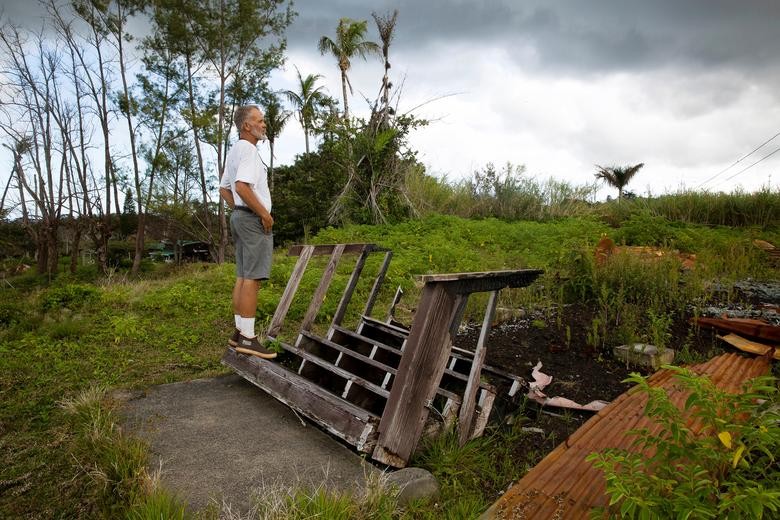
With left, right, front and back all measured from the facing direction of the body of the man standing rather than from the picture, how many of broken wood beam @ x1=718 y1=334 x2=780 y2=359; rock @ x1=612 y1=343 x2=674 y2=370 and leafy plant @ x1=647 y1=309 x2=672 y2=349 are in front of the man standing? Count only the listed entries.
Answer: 3

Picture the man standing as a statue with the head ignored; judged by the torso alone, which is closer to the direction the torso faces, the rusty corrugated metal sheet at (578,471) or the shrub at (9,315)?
the rusty corrugated metal sheet

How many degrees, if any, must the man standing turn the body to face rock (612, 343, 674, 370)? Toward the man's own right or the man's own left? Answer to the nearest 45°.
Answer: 0° — they already face it

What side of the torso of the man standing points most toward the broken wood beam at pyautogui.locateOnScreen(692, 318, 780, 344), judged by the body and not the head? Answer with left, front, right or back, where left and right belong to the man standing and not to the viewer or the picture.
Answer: front

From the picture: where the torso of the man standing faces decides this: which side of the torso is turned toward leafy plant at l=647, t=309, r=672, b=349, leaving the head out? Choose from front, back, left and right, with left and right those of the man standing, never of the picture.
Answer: front

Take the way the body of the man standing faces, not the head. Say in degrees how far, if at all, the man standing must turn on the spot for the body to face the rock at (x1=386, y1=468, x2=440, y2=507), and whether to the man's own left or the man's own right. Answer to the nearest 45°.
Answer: approximately 45° to the man's own right

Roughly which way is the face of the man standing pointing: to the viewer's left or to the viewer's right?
to the viewer's right

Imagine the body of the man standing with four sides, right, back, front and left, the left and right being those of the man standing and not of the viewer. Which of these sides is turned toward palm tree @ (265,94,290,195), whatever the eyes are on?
left

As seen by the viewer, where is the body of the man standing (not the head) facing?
to the viewer's right

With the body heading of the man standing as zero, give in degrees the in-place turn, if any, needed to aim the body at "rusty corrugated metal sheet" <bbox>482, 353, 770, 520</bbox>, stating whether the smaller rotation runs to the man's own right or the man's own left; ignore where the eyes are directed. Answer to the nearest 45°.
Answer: approximately 45° to the man's own right

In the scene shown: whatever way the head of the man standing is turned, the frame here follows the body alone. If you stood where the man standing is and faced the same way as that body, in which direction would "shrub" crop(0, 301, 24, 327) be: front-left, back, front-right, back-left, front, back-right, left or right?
back-left

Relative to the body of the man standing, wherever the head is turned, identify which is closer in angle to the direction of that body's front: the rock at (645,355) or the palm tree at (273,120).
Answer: the rock

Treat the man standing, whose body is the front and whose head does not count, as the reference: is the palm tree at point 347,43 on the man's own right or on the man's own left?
on the man's own left
